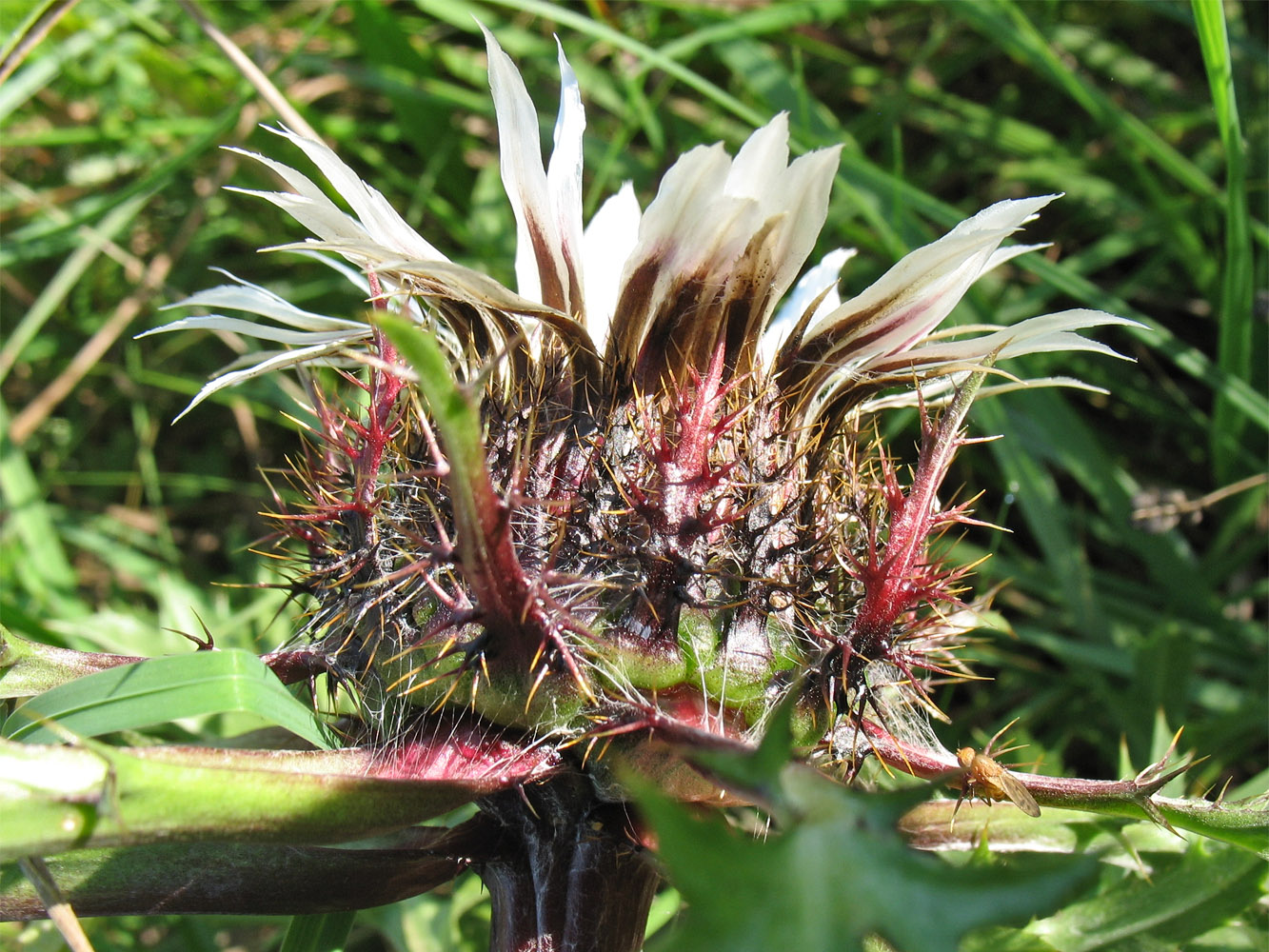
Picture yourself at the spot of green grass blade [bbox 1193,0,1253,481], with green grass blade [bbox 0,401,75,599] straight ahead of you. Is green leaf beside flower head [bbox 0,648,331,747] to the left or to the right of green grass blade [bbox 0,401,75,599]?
left

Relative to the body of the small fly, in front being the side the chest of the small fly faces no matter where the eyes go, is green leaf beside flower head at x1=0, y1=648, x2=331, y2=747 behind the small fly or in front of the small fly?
in front

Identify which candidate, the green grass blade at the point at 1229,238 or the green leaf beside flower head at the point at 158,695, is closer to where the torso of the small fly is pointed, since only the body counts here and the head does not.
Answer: the green leaf beside flower head

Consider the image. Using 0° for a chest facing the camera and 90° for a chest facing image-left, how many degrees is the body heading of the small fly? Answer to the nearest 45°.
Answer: approximately 90°

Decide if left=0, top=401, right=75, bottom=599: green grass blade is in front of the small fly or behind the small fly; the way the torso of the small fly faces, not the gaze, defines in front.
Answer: in front

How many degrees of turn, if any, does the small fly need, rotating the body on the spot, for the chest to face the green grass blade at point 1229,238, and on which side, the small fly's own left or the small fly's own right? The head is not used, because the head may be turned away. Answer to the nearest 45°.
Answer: approximately 90° to the small fly's own right
